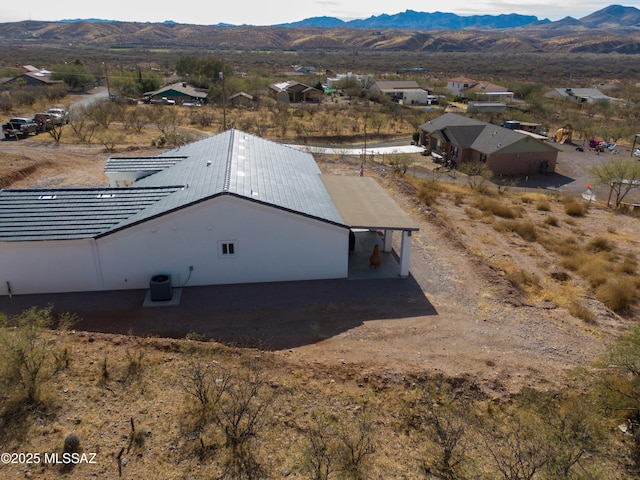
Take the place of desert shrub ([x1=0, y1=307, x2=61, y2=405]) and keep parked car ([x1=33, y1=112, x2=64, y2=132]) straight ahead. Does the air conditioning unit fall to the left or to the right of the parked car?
right

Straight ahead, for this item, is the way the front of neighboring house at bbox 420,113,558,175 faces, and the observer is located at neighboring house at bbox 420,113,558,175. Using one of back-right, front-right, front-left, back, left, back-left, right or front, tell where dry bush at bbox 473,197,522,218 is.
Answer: front-left

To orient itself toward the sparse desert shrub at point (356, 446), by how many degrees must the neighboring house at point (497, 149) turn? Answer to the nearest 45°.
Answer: approximately 45° to its left

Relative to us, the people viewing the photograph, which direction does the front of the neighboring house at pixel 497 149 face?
facing the viewer and to the left of the viewer

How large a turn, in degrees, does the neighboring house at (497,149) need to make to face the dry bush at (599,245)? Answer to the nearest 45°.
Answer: approximately 45° to its left

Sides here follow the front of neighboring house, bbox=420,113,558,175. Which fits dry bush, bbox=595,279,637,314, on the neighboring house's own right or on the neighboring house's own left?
on the neighboring house's own left

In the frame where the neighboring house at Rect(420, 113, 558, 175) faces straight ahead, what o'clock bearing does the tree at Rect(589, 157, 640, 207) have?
The tree is roughly at 9 o'clock from the neighboring house.

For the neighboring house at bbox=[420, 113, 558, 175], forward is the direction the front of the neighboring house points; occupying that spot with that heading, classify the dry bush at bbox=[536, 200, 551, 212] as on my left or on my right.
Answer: on my left

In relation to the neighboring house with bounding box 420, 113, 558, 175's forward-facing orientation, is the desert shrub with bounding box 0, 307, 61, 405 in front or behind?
in front

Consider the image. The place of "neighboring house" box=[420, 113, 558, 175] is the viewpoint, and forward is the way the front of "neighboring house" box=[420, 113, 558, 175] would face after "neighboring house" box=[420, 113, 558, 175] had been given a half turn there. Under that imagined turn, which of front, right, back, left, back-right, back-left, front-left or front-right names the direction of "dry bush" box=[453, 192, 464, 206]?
back-right

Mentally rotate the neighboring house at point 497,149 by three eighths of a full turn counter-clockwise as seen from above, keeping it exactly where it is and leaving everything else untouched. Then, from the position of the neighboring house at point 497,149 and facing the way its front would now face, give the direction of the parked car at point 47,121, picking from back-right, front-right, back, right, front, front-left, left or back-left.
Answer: back
